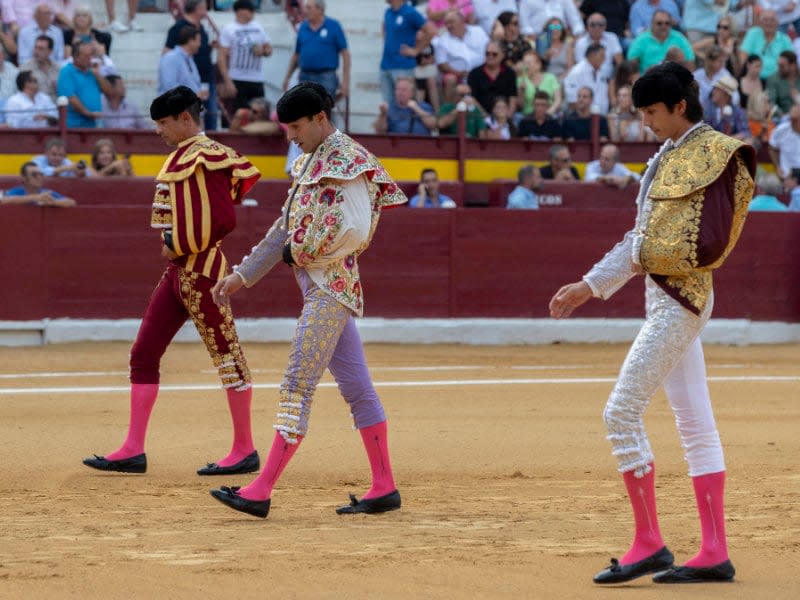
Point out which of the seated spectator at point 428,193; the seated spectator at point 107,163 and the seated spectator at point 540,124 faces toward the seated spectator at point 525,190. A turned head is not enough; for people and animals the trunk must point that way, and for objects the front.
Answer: the seated spectator at point 540,124

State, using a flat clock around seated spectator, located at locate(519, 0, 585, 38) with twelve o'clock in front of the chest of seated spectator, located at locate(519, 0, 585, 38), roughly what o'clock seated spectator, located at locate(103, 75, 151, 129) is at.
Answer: seated spectator, located at locate(103, 75, 151, 129) is roughly at 2 o'clock from seated spectator, located at locate(519, 0, 585, 38).

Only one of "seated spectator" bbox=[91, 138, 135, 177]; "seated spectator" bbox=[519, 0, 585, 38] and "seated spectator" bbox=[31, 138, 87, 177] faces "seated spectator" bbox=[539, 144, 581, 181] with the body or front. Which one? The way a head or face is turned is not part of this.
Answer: "seated spectator" bbox=[519, 0, 585, 38]

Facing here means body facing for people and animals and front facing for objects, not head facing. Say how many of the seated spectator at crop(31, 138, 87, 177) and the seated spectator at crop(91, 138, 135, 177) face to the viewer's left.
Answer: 0

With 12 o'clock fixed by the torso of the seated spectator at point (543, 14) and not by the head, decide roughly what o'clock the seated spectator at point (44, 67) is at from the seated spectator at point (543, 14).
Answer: the seated spectator at point (44, 67) is roughly at 2 o'clock from the seated spectator at point (543, 14).

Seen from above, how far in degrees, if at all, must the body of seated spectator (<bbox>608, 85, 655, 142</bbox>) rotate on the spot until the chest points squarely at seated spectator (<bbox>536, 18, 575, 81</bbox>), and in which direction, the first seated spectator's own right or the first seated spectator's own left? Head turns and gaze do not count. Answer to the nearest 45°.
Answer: approximately 135° to the first seated spectator's own right

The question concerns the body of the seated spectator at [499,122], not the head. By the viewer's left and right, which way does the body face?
facing the viewer

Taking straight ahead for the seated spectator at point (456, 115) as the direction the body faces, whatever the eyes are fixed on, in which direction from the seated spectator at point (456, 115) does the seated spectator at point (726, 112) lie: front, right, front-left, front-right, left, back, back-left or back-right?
left

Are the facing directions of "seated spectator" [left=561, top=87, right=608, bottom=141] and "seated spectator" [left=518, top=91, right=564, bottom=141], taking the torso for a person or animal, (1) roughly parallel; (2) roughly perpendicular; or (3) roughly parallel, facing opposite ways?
roughly parallel

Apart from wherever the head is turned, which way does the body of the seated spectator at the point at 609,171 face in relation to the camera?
toward the camera

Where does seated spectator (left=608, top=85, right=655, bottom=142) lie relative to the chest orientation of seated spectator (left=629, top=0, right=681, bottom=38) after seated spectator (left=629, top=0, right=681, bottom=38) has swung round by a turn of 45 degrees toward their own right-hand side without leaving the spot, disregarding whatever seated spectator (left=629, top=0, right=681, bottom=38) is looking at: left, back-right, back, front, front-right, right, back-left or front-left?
front-left

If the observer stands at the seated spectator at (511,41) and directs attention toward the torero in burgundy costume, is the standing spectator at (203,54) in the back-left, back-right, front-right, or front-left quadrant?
front-right

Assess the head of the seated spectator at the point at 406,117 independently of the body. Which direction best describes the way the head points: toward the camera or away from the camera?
toward the camera

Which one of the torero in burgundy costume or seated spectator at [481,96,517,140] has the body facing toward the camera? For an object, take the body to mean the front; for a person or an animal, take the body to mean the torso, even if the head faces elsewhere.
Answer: the seated spectator

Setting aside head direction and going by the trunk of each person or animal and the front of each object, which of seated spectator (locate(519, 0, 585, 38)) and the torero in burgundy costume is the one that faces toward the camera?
the seated spectator
